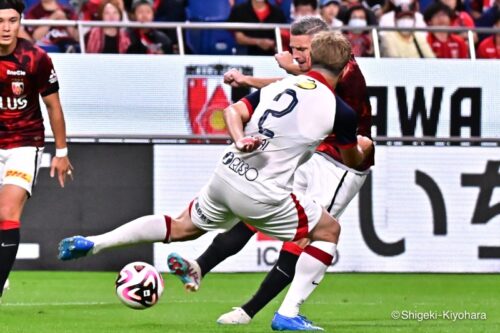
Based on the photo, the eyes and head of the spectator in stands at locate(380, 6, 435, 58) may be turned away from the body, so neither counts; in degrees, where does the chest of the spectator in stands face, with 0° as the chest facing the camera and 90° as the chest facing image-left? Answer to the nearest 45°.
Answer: approximately 0°

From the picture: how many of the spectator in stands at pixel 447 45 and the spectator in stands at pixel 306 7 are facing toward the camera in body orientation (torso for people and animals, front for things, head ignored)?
2

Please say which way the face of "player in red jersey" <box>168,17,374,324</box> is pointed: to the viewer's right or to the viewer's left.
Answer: to the viewer's left

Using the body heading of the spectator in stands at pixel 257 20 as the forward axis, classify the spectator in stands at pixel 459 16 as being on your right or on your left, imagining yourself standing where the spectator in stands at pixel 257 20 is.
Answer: on your left

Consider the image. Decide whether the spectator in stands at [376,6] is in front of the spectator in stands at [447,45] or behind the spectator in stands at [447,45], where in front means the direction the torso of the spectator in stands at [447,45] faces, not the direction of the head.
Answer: behind

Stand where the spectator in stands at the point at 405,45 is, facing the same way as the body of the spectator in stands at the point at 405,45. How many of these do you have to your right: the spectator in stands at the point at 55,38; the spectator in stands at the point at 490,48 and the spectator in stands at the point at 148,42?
2

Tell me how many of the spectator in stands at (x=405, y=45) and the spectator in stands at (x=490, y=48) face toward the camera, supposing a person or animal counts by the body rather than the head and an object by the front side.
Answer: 2
